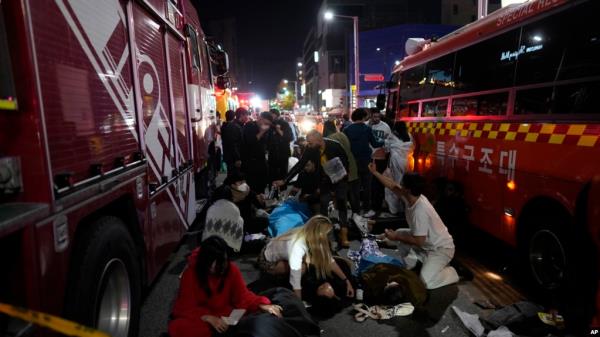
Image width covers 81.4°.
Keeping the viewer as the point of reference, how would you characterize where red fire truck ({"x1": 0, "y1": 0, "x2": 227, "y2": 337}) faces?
facing away from the viewer and to the right of the viewer

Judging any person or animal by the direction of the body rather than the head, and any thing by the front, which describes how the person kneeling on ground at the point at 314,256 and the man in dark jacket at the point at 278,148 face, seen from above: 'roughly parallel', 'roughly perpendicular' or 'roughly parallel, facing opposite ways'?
roughly perpendicular

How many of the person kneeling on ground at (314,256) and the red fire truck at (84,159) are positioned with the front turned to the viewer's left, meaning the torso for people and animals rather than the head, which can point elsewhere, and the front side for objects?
0

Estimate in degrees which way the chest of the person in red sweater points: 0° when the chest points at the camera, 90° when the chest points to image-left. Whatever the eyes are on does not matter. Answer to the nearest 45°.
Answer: approximately 315°

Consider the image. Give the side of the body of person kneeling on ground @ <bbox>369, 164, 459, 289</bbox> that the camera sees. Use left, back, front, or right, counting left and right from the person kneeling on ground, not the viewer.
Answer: left

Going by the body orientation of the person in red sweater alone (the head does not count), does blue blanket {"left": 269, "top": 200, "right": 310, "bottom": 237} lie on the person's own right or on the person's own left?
on the person's own left

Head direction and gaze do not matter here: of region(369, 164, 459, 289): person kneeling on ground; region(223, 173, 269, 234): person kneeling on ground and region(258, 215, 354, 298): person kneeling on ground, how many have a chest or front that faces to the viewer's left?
1

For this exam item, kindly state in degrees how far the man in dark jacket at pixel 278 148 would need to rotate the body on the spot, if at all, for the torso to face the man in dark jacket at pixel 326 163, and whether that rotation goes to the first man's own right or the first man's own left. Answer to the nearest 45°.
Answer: approximately 45° to the first man's own left

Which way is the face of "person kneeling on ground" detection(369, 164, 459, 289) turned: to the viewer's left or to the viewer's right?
to the viewer's left

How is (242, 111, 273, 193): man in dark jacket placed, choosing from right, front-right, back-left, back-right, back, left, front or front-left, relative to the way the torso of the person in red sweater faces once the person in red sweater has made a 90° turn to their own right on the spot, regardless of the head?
back-right
